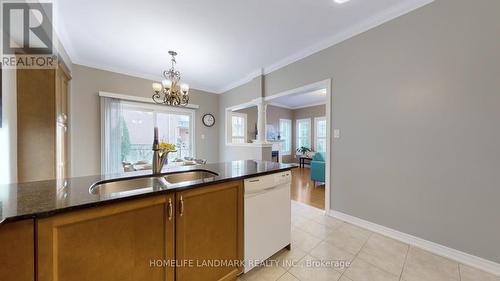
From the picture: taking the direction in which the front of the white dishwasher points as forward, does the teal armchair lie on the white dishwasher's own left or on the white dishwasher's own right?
on the white dishwasher's own left

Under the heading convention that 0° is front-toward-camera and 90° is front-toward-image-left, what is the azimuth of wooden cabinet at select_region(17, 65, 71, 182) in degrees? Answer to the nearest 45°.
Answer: approximately 270°

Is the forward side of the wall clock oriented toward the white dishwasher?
yes

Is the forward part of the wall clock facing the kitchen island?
yes

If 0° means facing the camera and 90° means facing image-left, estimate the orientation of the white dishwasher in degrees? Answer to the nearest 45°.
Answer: approximately 315°

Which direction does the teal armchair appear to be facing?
to the viewer's left

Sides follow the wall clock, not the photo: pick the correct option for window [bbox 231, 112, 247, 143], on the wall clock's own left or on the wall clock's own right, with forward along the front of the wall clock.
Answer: on the wall clock's own left

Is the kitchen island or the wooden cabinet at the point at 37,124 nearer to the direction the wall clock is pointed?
the kitchen island
